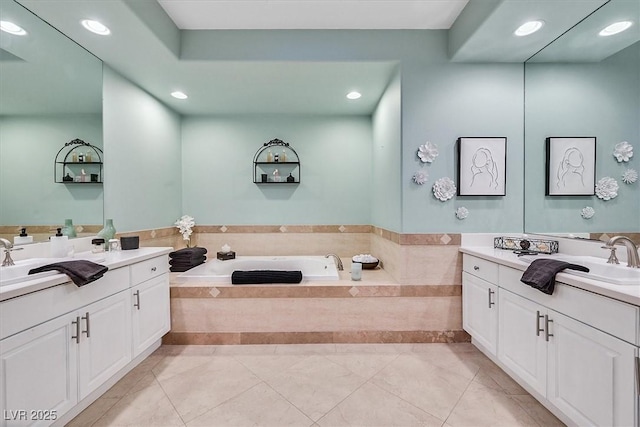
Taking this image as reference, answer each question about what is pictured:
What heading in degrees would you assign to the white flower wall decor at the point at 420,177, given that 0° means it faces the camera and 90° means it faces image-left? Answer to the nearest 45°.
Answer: approximately 0°

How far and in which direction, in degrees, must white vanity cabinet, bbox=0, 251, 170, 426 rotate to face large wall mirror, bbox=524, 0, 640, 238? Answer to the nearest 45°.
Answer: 0° — it already faces it

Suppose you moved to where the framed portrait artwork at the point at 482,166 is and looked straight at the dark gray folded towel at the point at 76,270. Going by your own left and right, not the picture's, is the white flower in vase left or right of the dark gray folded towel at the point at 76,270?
right

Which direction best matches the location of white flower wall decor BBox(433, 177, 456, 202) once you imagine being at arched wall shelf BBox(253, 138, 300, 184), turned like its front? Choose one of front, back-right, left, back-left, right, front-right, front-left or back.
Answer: front-left

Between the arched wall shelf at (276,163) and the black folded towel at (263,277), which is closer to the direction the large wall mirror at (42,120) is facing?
the black folded towel

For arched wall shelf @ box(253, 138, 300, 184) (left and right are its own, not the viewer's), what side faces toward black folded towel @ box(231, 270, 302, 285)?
front

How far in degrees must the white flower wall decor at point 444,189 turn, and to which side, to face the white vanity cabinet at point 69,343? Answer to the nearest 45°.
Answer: approximately 45° to its right

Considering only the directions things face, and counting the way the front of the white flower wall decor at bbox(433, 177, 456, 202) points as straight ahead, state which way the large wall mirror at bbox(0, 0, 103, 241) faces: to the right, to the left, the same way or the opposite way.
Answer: to the left

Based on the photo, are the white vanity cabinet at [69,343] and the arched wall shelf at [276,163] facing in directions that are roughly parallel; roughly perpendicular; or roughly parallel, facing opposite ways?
roughly perpendicular

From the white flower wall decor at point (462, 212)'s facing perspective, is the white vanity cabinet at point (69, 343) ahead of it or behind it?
ahead

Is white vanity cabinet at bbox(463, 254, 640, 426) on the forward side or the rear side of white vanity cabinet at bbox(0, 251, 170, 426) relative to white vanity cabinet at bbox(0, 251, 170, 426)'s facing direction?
on the forward side

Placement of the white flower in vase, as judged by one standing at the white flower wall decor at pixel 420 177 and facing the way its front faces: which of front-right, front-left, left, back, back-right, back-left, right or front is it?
right
